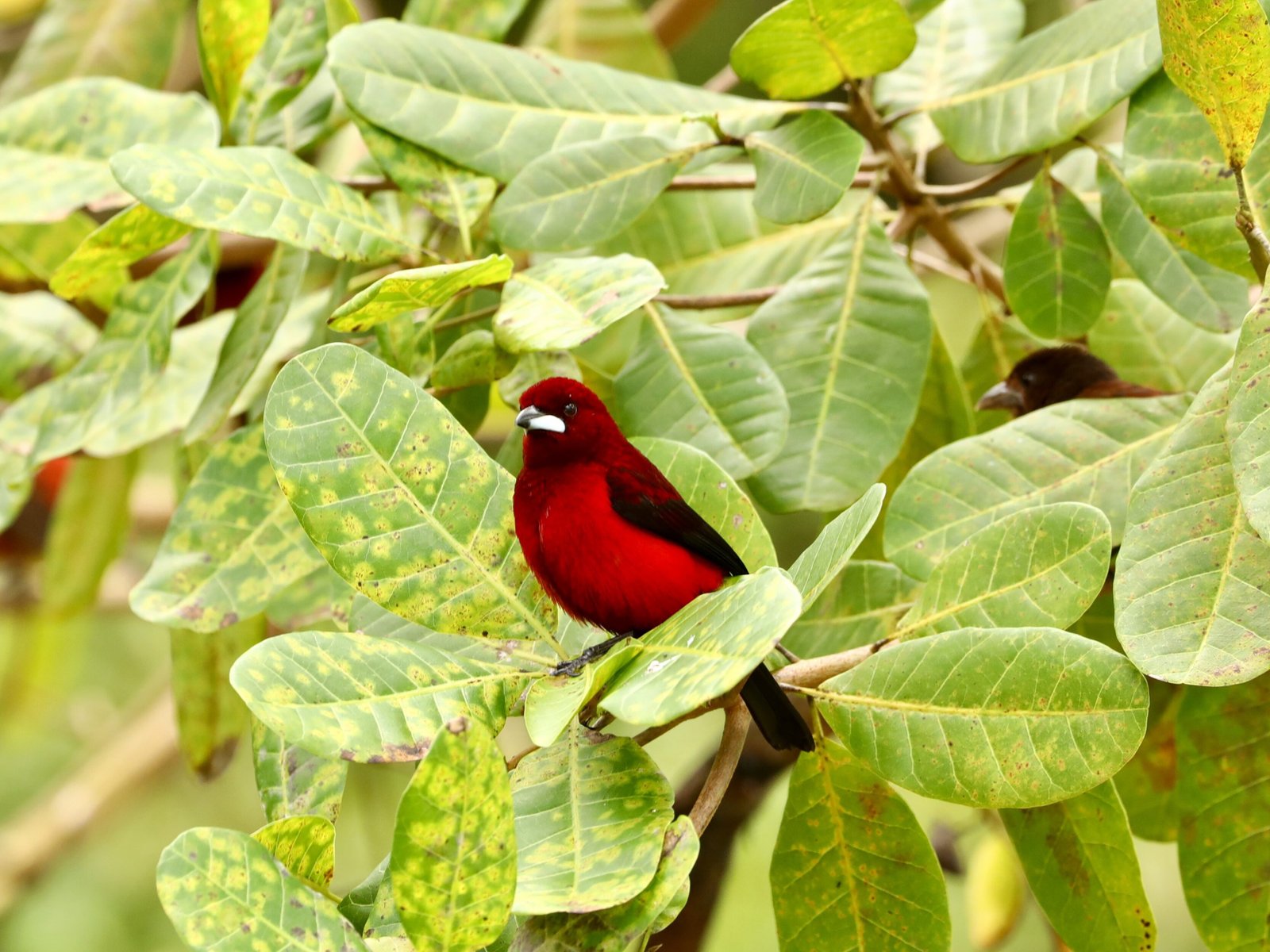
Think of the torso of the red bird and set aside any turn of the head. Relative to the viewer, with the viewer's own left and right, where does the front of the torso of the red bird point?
facing the viewer and to the left of the viewer

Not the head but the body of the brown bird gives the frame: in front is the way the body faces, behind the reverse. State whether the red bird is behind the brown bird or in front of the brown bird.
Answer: in front

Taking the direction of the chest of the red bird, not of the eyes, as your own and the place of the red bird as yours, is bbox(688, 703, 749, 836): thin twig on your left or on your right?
on your left

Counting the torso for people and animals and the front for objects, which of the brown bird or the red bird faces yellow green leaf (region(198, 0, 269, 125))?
the brown bird

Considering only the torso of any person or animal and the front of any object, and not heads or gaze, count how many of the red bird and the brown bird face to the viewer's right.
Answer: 0

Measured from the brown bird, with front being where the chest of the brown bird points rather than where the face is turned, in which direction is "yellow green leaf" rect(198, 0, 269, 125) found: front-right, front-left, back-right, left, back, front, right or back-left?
front

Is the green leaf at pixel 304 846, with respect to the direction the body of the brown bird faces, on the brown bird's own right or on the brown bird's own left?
on the brown bird's own left

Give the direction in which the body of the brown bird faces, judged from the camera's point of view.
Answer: to the viewer's left

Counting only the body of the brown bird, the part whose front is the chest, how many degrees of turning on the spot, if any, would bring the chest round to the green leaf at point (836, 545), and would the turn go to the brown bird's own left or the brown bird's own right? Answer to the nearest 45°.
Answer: approximately 90° to the brown bird's own left

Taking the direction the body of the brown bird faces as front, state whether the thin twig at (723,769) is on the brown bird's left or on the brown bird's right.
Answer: on the brown bird's left

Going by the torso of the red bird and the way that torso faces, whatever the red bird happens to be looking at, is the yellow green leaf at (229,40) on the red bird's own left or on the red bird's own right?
on the red bird's own right

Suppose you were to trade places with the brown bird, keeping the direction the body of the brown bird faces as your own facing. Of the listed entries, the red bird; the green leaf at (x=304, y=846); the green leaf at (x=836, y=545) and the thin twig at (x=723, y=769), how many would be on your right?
0
